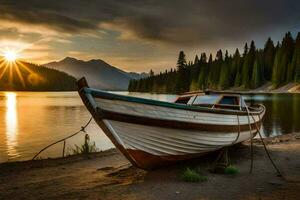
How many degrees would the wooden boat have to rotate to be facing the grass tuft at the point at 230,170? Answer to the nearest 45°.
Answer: approximately 135° to its left

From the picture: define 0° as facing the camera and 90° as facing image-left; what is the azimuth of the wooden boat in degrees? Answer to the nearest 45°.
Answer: approximately 45°
